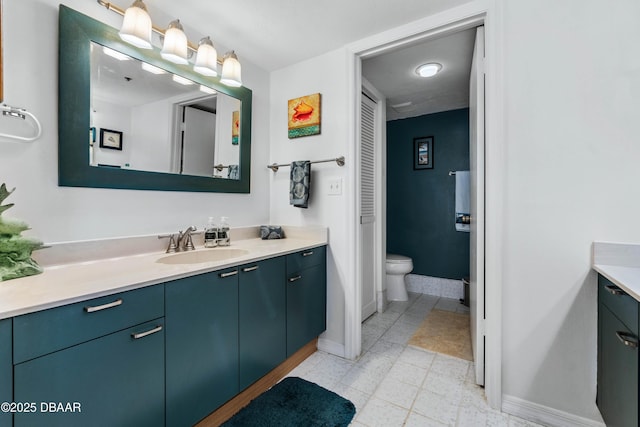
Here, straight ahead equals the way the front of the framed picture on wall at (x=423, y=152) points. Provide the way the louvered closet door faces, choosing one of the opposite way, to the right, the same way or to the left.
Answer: to the left

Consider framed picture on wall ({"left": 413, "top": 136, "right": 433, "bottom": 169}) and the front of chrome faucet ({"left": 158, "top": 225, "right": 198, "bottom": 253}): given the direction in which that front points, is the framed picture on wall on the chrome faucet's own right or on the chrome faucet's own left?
on the chrome faucet's own left

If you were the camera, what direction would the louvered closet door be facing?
facing to the right of the viewer

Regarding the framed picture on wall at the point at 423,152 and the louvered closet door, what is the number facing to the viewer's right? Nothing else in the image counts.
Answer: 1

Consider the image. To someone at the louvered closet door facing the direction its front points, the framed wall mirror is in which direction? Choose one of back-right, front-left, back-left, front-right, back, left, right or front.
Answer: back-right

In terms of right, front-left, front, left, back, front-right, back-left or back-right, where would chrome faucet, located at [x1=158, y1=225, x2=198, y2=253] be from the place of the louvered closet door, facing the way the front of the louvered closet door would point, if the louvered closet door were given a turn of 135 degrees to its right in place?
front

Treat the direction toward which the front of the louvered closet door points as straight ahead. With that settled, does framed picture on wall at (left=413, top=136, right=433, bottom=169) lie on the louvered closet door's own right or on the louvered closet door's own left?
on the louvered closet door's own left
